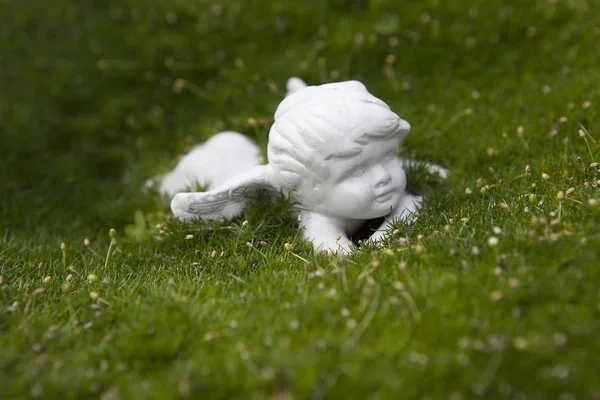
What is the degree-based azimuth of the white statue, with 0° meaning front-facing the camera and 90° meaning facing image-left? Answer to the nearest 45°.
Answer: approximately 315°
